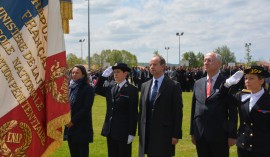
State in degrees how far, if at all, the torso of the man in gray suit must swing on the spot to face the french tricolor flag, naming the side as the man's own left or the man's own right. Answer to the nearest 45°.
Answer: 0° — they already face it

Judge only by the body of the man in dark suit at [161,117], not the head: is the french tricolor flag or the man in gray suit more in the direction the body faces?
the french tricolor flag

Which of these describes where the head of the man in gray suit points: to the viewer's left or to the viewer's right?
to the viewer's left

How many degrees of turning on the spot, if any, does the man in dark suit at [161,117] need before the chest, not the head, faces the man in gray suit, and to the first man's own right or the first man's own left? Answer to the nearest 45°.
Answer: approximately 135° to the first man's own left

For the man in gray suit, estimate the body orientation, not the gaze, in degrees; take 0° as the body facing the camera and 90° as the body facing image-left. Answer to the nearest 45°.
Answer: approximately 45°

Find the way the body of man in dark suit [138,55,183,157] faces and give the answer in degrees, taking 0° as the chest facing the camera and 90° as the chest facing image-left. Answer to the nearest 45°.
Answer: approximately 45°

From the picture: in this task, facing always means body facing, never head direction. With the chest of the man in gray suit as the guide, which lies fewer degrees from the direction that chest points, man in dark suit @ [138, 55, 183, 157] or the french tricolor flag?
the french tricolor flag

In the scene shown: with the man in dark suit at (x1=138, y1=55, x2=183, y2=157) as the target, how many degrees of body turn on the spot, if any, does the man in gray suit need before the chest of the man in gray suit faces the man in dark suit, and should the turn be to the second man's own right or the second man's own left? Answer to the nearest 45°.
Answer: approximately 45° to the second man's own right
